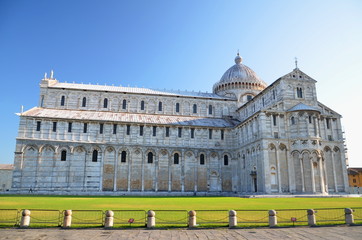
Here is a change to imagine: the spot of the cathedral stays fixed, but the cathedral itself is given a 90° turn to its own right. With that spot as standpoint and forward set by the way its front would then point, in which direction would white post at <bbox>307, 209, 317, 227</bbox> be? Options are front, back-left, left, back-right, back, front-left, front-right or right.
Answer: back

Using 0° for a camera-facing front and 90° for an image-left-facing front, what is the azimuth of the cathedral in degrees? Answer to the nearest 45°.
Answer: approximately 90°

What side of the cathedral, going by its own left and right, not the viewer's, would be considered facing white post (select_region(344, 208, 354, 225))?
left

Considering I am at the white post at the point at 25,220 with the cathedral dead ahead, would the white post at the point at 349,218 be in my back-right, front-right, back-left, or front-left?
front-right
